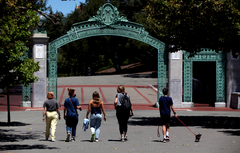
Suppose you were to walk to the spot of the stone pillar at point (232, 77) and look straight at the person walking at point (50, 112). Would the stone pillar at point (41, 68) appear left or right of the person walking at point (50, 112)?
right

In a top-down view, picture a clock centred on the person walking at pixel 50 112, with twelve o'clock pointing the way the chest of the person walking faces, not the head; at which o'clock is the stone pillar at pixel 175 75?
The stone pillar is roughly at 1 o'clock from the person walking.

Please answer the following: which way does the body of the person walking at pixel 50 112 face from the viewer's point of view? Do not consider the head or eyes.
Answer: away from the camera

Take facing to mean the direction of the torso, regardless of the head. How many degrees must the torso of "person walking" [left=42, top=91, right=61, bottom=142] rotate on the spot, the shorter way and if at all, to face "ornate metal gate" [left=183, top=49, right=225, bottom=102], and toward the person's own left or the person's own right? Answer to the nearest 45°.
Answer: approximately 45° to the person's own right

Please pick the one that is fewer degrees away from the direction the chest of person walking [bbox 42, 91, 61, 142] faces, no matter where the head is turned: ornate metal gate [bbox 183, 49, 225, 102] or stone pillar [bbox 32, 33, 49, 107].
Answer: the stone pillar

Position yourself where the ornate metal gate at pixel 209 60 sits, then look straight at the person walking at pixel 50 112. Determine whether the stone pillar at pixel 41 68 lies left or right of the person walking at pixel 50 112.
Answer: right

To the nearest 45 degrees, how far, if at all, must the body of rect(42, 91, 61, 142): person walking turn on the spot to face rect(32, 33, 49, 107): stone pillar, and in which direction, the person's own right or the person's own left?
0° — they already face it

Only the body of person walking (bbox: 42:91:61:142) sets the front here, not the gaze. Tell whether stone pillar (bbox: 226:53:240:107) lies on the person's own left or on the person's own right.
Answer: on the person's own right

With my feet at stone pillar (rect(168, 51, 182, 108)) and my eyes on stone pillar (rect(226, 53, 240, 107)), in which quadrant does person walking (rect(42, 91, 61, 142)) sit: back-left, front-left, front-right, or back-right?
back-right
